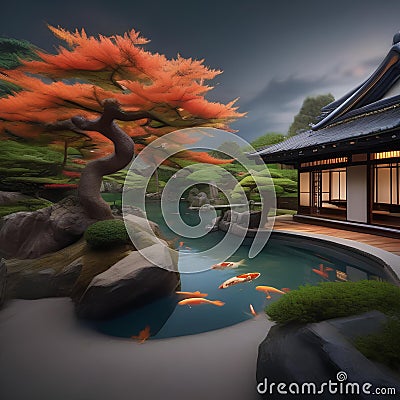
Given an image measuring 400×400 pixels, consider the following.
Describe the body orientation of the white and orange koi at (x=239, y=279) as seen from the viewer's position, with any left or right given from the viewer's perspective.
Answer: facing away from the viewer and to the right of the viewer

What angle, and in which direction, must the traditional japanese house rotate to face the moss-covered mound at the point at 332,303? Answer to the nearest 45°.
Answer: approximately 45° to its left

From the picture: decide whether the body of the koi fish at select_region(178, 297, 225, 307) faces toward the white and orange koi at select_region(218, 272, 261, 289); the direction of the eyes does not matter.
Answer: no

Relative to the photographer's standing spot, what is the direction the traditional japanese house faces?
facing the viewer and to the left of the viewer

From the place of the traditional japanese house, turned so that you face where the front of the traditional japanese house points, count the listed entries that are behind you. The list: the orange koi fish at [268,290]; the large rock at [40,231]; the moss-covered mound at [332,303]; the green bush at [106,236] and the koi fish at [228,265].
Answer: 0

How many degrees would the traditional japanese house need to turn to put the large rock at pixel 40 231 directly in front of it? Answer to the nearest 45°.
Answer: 0° — it already faces it

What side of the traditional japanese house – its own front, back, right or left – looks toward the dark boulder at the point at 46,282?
front

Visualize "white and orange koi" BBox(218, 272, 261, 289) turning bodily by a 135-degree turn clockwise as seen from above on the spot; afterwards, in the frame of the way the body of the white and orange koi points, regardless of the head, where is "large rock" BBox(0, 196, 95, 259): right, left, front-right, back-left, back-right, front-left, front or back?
right

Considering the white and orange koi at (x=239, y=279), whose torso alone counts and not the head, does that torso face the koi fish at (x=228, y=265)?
no

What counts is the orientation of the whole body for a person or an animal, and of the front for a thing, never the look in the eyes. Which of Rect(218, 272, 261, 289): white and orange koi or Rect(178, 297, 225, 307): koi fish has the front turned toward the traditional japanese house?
the white and orange koi

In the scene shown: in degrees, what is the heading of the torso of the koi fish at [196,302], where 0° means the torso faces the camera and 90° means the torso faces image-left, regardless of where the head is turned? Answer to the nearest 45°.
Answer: approximately 90°

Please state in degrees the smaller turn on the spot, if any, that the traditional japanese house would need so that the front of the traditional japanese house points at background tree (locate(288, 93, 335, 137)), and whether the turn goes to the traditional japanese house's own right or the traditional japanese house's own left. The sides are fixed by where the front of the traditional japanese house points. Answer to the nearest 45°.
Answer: approximately 135° to the traditional japanese house's own right
